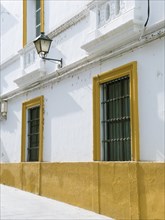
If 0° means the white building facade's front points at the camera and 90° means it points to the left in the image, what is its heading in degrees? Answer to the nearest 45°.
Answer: approximately 45°
